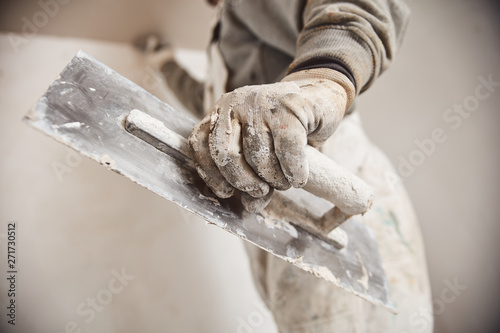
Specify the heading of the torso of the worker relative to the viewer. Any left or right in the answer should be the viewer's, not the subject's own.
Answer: facing the viewer and to the left of the viewer
